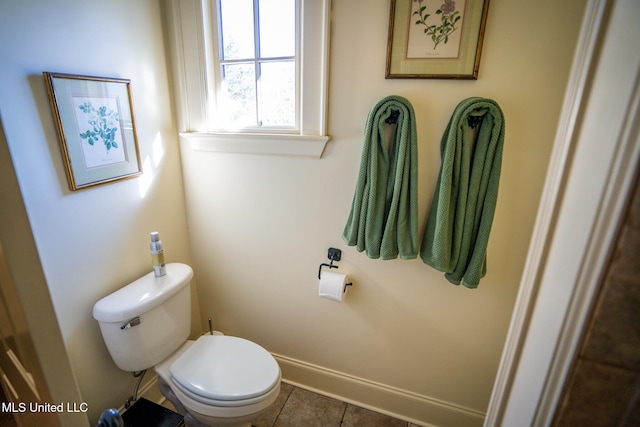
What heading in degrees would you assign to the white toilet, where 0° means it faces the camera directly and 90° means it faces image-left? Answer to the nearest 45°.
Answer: approximately 315°

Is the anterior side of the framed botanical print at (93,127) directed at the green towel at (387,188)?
yes

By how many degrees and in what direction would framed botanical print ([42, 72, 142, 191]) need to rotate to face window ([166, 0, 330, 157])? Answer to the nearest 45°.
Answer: approximately 45° to its left
